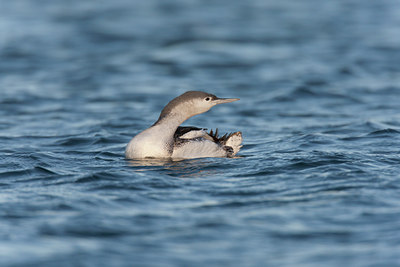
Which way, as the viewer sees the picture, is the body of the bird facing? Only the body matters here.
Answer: to the viewer's left
